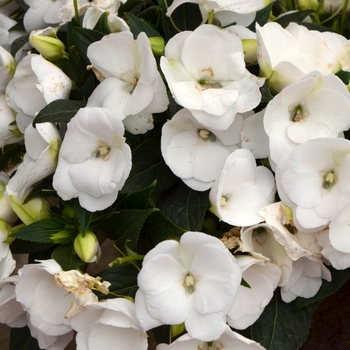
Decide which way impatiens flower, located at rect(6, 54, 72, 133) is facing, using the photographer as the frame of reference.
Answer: facing the viewer and to the left of the viewer

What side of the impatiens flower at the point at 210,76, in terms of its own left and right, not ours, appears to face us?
front

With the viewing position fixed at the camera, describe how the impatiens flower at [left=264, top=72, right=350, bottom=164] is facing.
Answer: facing the viewer

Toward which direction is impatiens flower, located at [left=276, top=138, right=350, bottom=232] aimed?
toward the camera

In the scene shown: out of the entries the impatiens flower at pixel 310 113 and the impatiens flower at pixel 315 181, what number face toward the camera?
2

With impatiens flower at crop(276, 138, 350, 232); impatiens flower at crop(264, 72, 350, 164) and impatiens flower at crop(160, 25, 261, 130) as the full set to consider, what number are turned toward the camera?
3
